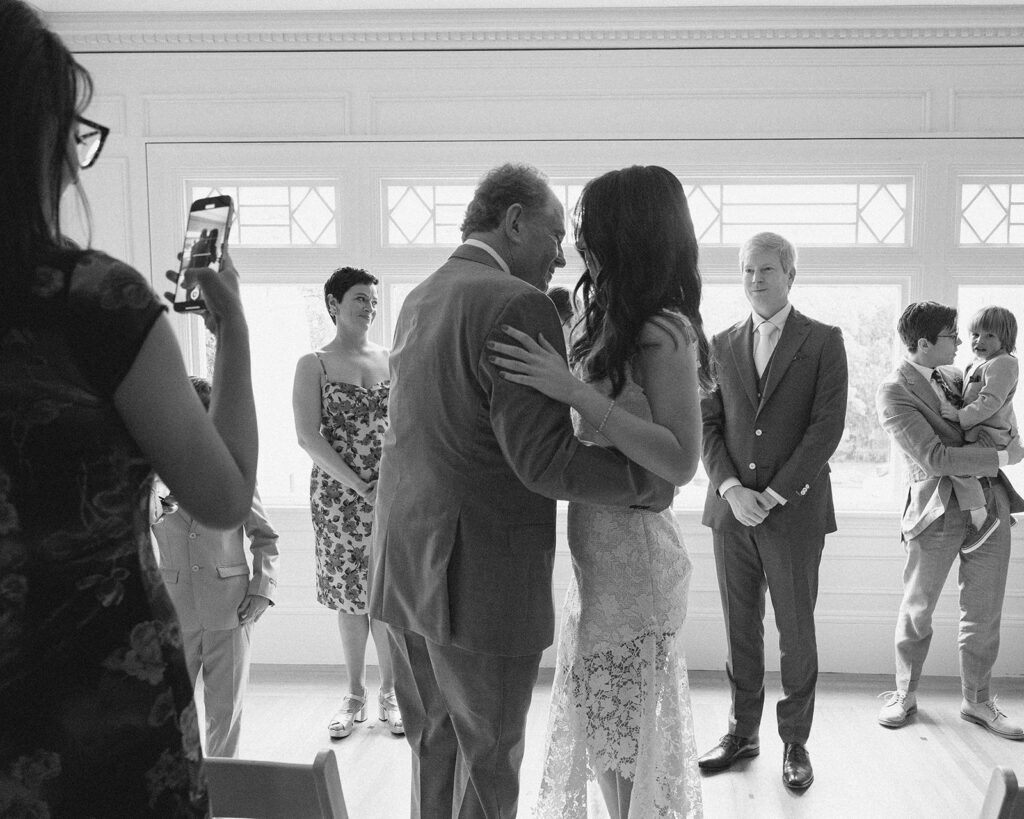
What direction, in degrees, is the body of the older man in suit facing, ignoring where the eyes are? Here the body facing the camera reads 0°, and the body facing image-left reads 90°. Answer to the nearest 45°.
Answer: approximately 225°

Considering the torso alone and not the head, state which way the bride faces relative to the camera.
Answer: to the viewer's left

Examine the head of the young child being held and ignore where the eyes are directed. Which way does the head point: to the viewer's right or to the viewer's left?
to the viewer's left

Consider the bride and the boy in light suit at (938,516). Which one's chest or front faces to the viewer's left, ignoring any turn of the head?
the bride

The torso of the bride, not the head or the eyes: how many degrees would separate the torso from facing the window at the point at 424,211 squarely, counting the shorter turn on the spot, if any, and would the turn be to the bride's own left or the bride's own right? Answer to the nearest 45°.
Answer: approximately 90° to the bride's own right

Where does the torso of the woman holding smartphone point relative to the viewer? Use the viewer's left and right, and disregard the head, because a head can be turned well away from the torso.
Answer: facing away from the viewer and to the right of the viewer

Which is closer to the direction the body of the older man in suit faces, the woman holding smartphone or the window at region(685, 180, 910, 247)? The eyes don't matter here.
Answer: the window

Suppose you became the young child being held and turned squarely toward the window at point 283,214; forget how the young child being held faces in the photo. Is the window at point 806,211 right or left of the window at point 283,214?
right
